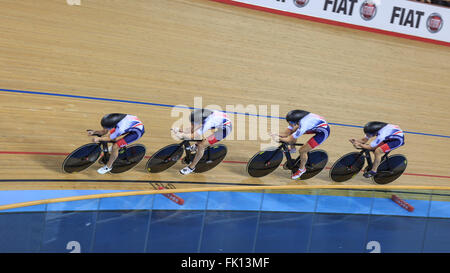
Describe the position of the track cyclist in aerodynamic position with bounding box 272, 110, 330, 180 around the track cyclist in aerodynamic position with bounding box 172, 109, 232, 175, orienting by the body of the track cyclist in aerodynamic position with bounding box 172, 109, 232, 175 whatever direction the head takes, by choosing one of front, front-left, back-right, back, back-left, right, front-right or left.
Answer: back

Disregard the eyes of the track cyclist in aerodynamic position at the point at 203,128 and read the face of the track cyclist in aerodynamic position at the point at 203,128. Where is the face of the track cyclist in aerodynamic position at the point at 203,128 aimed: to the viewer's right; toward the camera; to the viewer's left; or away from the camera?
to the viewer's left

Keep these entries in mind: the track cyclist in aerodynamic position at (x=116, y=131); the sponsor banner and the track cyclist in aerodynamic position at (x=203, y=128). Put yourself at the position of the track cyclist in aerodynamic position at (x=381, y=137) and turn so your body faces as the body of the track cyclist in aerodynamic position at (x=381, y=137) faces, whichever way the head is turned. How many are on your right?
1

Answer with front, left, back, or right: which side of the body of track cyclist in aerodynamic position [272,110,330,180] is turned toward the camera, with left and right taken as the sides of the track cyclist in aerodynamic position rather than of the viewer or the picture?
left

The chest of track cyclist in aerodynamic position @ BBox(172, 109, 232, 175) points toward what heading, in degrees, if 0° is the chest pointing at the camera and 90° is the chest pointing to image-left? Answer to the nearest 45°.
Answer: approximately 90°

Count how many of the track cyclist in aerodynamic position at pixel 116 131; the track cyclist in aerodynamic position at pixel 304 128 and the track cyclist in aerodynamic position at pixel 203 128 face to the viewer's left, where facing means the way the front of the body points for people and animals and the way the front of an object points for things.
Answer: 3

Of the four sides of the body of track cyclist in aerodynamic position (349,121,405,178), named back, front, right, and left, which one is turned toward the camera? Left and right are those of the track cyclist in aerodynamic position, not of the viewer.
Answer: left

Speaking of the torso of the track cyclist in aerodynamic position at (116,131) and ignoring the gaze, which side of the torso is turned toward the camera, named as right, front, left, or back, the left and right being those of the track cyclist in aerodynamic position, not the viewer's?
left

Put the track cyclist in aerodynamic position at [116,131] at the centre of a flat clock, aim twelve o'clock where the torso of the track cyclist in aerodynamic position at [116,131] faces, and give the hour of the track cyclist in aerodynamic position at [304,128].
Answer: the track cyclist in aerodynamic position at [304,128] is roughly at 6 o'clock from the track cyclist in aerodynamic position at [116,131].

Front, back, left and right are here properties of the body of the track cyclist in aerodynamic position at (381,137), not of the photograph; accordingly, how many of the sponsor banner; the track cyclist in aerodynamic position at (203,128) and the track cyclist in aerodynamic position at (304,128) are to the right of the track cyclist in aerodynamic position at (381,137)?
1

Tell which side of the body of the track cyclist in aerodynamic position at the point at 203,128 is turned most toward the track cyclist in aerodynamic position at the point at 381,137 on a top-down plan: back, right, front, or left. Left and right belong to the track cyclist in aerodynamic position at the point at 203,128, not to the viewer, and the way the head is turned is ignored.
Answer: back

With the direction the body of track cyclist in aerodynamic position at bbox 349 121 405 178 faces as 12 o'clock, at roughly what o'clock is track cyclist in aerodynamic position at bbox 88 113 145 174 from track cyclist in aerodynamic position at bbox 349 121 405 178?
track cyclist in aerodynamic position at bbox 88 113 145 174 is roughly at 11 o'clock from track cyclist in aerodynamic position at bbox 349 121 405 178.

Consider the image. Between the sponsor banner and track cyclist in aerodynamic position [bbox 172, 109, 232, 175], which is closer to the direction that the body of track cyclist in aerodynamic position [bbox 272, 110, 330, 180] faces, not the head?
the track cyclist in aerodynamic position
